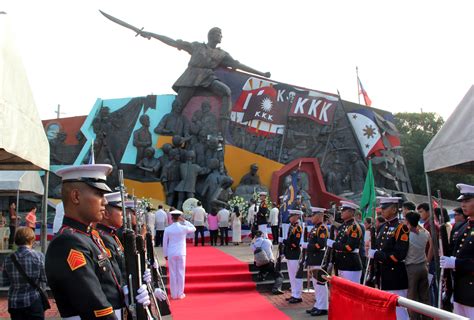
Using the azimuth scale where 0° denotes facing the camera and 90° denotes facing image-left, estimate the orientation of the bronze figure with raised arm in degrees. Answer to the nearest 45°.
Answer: approximately 315°

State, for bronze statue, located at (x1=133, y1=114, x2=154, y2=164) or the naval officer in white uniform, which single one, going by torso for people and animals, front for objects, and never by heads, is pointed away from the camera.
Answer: the naval officer in white uniform

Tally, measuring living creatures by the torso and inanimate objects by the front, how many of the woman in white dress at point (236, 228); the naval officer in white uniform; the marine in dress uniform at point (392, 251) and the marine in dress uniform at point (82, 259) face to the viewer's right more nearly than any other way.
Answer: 1

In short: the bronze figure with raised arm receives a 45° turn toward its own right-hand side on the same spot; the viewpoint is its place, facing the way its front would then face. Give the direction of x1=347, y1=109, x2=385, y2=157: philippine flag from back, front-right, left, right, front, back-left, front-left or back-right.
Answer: left

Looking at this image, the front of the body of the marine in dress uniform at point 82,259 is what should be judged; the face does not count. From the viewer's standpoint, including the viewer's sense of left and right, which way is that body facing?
facing to the right of the viewer

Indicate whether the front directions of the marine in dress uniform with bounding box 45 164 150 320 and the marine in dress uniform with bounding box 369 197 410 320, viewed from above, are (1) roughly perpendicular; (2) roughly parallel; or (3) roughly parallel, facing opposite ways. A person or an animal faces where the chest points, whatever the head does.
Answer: roughly parallel, facing opposite ways

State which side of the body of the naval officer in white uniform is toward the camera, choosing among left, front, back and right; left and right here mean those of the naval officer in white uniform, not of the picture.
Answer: back

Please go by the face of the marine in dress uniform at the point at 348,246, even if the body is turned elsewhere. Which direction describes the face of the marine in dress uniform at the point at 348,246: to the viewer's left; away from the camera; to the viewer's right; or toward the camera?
to the viewer's left

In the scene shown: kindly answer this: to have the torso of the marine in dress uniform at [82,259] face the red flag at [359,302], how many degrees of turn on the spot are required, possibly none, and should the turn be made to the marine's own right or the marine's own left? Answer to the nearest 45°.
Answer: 0° — they already face it

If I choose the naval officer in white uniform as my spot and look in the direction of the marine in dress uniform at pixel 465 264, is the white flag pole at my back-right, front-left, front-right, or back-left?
front-right

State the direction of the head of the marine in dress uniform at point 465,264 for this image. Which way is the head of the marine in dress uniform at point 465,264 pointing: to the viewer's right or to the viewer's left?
to the viewer's left

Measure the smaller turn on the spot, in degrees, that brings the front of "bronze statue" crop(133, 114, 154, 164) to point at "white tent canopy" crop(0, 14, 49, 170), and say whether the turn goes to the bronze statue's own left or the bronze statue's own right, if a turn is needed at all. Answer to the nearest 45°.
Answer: approximately 45° to the bronze statue's own right
